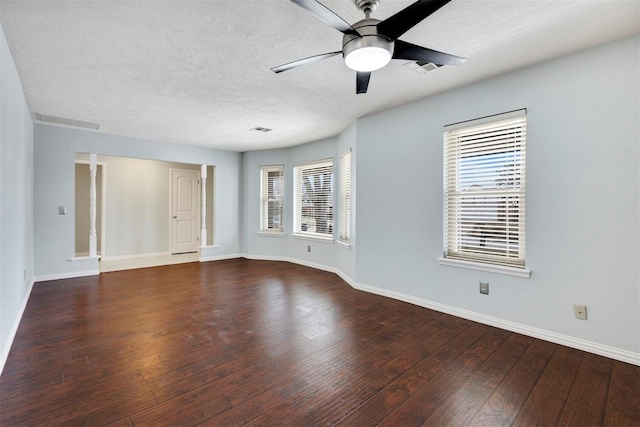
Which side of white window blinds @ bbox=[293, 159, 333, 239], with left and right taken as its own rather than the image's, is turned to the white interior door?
right

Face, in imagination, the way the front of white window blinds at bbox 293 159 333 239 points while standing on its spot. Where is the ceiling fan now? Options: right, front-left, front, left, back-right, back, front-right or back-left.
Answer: front-left

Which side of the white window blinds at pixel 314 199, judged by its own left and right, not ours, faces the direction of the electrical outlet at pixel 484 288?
left

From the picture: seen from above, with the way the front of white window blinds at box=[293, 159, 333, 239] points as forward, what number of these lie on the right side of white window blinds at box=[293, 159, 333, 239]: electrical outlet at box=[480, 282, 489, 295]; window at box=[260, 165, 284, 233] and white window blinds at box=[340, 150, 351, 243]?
1

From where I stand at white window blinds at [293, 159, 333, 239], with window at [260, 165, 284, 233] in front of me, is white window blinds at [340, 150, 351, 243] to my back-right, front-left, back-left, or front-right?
back-left

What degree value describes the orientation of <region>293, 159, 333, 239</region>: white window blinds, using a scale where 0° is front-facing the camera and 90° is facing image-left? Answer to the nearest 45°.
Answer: approximately 45°

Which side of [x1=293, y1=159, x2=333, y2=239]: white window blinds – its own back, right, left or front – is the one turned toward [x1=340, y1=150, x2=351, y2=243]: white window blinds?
left

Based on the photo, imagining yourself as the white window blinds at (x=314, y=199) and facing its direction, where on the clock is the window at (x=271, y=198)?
The window is roughly at 3 o'clock from the white window blinds.
